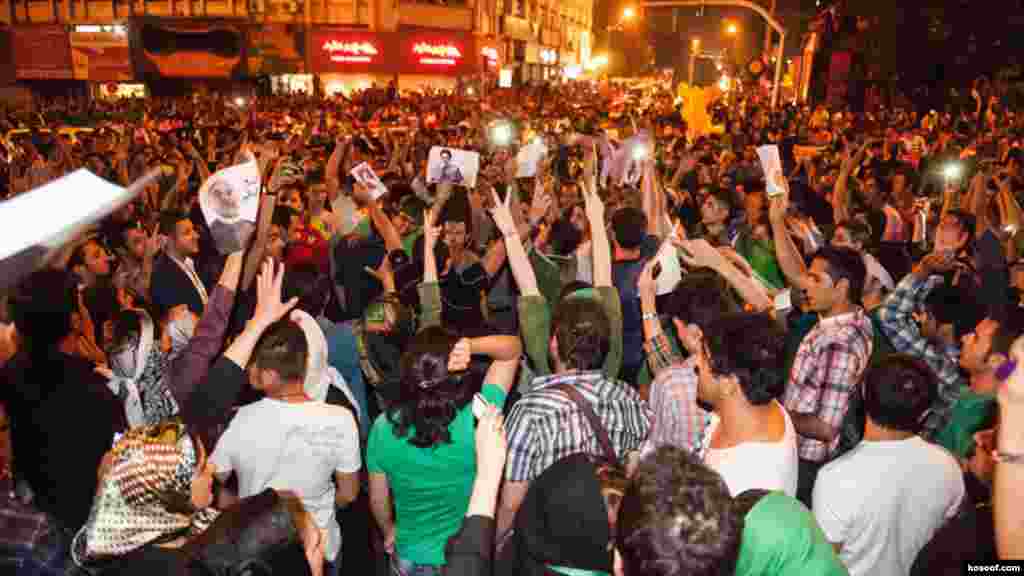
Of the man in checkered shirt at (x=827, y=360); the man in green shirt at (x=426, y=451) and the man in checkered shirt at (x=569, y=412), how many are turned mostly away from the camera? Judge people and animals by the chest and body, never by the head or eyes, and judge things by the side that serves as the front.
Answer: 2

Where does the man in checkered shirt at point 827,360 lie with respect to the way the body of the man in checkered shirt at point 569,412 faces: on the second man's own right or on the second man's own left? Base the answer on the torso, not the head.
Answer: on the second man's own right

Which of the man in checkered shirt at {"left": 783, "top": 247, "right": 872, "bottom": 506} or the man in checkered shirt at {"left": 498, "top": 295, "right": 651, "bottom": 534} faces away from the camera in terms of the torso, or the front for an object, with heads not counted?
the man in checkered shirt at {"left": 498, "top": 295, "right": 651, "bottom": 534}

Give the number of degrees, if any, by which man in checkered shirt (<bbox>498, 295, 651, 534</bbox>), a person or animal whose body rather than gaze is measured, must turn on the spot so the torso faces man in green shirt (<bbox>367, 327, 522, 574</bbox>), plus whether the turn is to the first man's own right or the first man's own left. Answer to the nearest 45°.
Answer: approximately 90° to the first man's own left

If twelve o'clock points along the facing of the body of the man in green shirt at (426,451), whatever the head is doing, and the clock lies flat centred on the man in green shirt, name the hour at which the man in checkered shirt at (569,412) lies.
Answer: The man in checkered shirt is roughly at 3 o'clock from the man in green shirt.

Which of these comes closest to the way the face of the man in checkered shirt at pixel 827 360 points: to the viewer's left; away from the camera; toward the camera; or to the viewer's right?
to the viewer's left

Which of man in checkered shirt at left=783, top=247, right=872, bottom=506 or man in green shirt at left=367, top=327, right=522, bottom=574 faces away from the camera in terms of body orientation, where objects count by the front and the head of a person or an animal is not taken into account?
the man in green shirt

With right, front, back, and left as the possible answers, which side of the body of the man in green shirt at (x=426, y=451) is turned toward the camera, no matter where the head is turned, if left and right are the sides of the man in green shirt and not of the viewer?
back

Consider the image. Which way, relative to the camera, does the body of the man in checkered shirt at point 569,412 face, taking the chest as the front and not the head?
away from the camera

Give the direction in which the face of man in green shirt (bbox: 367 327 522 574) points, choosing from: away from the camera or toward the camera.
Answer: away from the camera
